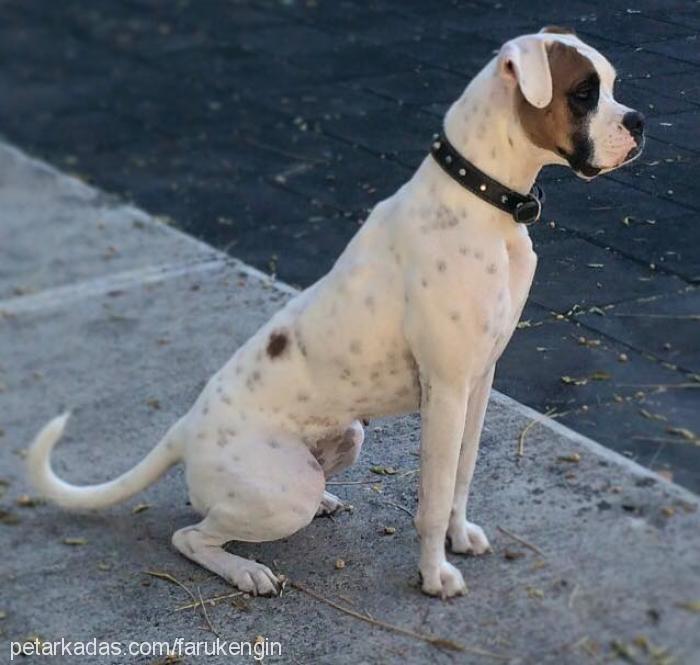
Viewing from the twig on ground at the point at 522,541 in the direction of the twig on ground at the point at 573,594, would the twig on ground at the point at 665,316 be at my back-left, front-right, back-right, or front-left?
back-left

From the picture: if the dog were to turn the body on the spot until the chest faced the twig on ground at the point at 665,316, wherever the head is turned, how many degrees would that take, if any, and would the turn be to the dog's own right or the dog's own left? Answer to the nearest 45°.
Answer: approximately 45° to the dog's own left

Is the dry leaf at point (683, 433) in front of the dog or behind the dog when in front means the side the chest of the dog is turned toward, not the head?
in front

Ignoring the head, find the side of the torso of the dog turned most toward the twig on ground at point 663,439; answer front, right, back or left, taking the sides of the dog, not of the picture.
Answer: front

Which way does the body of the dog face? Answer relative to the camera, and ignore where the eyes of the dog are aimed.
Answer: to the viewer's right

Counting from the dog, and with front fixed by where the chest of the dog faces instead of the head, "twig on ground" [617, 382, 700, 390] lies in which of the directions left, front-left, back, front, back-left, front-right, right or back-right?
front

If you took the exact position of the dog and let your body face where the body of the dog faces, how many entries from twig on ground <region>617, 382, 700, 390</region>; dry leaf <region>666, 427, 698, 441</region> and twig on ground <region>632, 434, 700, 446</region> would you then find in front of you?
3

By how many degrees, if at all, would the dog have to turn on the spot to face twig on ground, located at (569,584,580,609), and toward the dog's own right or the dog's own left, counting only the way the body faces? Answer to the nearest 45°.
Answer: approximately 45° to the dog's own right
